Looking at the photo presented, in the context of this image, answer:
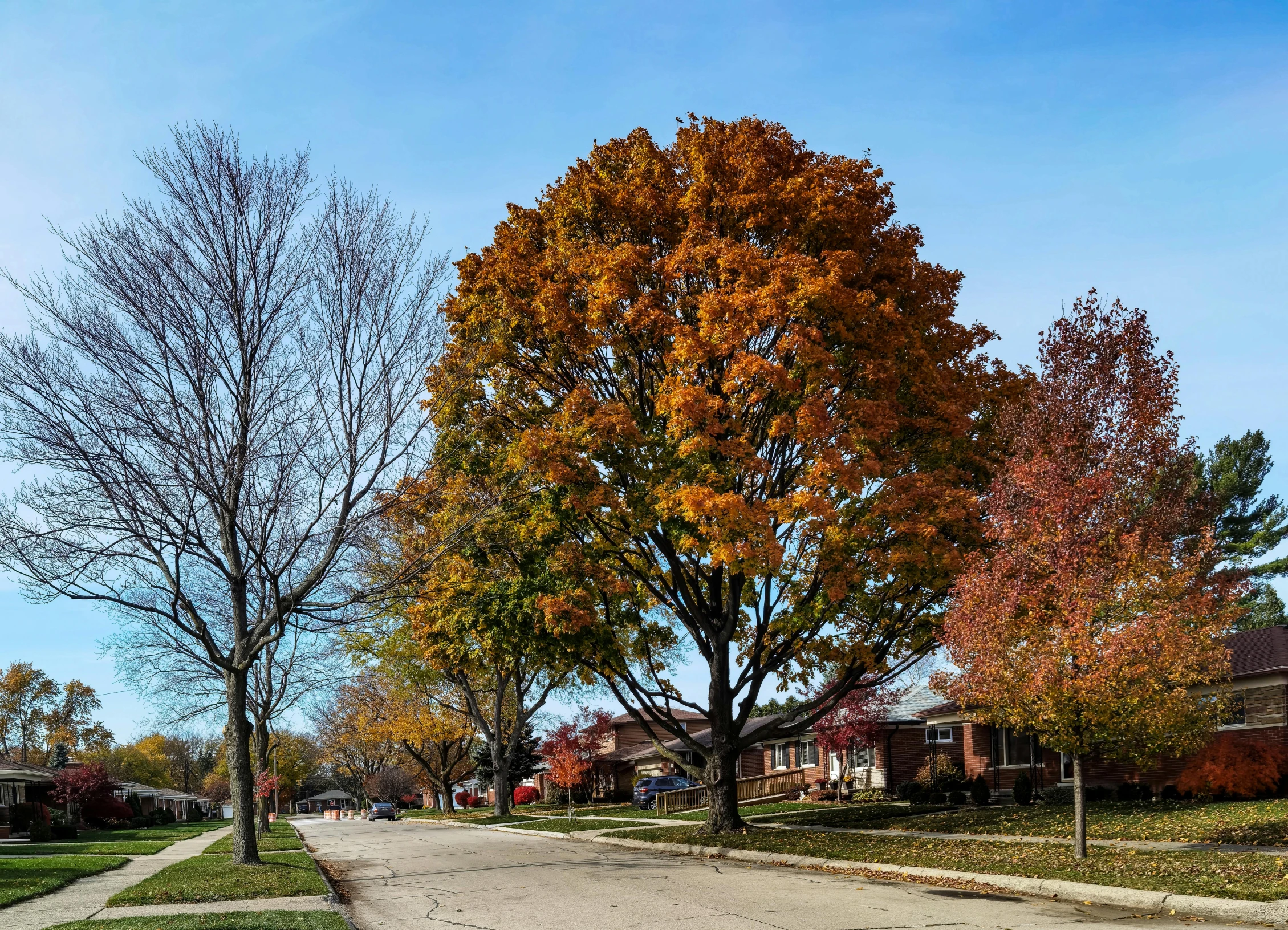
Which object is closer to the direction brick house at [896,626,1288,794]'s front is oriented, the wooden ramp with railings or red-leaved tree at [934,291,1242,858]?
the red-leaved tree

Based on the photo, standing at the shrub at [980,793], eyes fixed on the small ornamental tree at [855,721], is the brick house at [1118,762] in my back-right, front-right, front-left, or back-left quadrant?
back-right

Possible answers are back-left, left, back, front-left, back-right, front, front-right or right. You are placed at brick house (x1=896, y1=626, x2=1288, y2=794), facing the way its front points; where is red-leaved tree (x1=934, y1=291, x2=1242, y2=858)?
front-left

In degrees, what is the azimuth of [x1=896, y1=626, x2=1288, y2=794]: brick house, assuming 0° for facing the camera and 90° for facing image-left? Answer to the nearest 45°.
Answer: approximately 45°

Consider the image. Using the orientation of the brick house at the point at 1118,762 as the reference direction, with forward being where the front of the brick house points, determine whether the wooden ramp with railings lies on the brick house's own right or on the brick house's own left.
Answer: on the brick house's own right

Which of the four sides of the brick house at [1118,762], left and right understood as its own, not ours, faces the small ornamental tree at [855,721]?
right

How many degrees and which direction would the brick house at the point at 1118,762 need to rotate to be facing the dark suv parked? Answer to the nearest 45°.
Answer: approximately 90° to its right

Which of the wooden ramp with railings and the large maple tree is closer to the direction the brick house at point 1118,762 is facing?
the large maple tree

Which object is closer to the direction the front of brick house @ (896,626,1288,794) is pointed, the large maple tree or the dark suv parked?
the large maple tree
